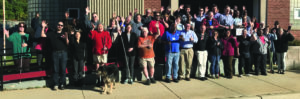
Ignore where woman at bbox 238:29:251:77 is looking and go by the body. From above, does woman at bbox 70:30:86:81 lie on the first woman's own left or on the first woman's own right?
on the first woman's own right

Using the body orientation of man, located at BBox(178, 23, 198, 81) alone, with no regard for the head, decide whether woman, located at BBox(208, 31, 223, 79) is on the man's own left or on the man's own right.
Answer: on the man's own left

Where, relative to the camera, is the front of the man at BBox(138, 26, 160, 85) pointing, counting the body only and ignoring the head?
toward the camera

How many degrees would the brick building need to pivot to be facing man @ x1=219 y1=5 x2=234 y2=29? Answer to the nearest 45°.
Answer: approximately 45° to its left

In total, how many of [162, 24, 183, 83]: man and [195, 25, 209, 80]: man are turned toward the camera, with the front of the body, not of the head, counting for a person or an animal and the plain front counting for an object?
2

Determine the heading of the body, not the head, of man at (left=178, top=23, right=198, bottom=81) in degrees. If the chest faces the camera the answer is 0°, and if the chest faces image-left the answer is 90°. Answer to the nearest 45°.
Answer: approximately 0°

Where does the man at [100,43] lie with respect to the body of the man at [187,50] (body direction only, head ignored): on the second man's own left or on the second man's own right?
on the second man's own right

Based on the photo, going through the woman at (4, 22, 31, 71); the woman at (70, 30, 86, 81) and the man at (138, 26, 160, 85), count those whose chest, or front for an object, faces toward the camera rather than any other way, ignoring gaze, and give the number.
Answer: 3

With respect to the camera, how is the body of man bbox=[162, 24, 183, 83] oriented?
toward the camera

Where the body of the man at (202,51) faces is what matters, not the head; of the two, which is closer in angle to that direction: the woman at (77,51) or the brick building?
the woman

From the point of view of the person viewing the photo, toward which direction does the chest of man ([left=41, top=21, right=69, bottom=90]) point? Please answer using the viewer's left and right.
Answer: facing the viewer
